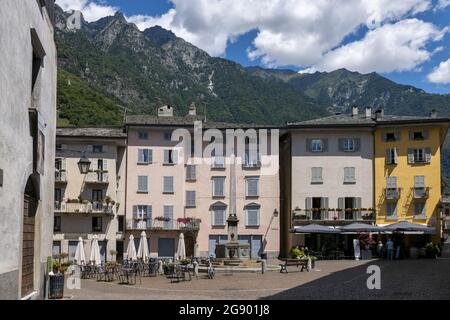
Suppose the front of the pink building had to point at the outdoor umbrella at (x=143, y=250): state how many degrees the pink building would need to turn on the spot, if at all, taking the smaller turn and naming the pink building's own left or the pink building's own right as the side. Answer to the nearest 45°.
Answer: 0° — it already faces it

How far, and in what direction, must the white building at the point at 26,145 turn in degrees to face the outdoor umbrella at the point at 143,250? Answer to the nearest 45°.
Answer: approximately 90° to its left

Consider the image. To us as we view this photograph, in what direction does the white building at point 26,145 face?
facing to the right of the viewer

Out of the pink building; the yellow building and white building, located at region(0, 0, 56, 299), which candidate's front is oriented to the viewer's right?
the white building

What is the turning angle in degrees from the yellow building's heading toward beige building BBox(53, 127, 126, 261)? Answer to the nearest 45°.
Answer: approximately 90° to its right

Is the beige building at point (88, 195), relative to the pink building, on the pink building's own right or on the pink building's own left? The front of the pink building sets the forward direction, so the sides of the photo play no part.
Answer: on the pink building's own right

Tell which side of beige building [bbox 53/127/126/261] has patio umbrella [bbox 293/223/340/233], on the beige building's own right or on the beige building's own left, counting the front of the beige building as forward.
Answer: on the beige building's own left

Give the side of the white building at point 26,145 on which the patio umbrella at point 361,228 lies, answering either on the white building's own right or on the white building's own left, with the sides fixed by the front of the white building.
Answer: on the white building's own left

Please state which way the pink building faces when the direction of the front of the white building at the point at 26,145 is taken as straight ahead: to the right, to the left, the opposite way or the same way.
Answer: to the right

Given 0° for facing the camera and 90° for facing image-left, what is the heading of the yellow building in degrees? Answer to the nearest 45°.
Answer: approximately 0°

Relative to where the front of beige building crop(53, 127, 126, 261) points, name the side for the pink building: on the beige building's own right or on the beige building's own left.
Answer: on the beige building's own left

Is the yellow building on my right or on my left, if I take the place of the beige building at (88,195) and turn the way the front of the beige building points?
on my left

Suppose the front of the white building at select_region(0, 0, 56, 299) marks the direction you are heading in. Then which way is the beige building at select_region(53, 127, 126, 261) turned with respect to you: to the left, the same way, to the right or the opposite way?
to the right
